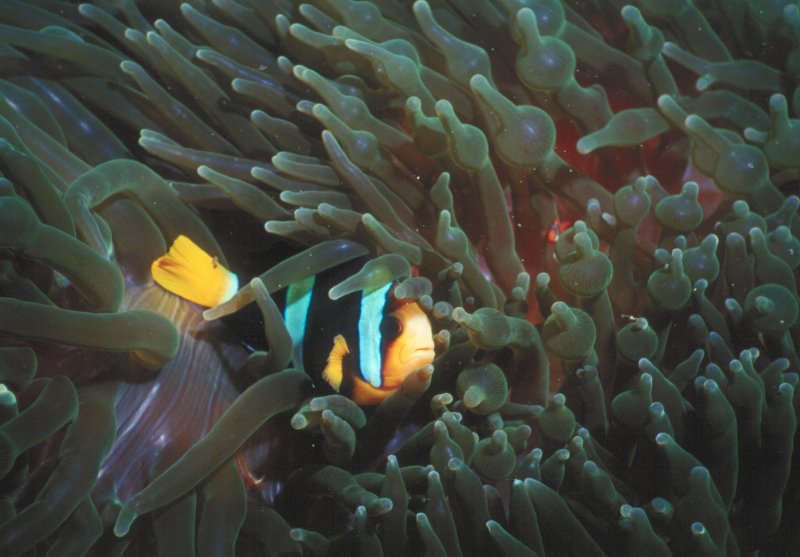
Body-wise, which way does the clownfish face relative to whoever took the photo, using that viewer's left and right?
facing to the right of the viewer
